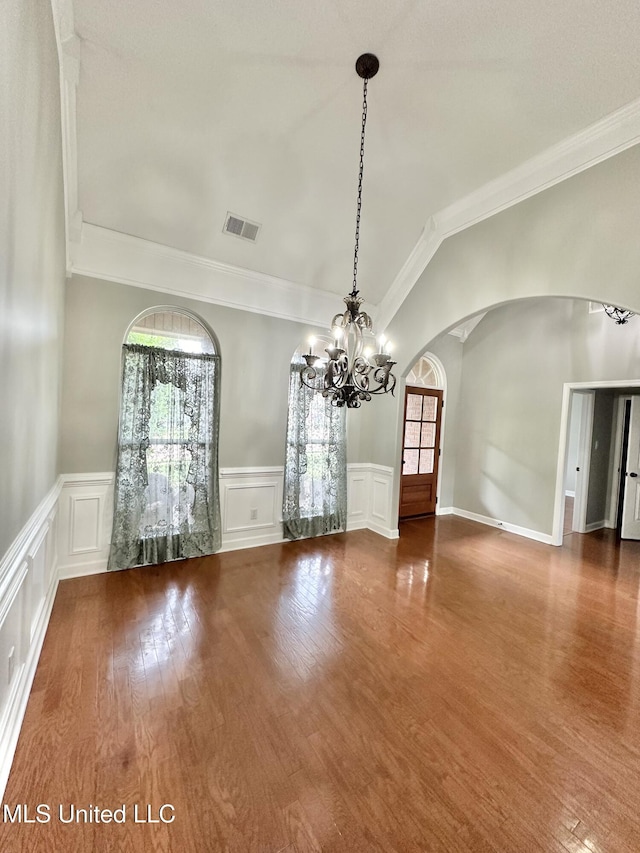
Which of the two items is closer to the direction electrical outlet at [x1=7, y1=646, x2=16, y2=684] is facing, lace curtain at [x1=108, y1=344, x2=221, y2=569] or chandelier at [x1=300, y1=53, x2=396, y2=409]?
the chandelier

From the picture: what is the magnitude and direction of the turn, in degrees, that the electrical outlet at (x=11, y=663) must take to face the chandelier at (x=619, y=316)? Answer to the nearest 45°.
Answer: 0° — it already faces it

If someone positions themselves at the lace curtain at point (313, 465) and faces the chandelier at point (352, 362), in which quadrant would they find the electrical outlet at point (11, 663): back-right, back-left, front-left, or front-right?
front-right

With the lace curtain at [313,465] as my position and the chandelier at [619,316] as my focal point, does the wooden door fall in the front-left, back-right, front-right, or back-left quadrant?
front-left

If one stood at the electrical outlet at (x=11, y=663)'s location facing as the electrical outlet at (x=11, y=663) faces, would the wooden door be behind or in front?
in front

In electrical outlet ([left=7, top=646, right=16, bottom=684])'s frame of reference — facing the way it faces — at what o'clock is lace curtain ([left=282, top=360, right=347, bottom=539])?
The lace curtain is roughly at 11 o'clock from the electrical outlet.

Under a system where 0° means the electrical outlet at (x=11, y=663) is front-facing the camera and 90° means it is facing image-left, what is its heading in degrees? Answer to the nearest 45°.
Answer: approximately 270°

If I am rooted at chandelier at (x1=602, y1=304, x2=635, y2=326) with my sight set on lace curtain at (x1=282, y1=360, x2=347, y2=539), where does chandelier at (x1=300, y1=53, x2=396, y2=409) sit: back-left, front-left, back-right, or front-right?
front-left

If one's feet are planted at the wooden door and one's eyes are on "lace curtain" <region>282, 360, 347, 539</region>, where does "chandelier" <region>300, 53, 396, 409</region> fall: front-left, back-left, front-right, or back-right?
front-left

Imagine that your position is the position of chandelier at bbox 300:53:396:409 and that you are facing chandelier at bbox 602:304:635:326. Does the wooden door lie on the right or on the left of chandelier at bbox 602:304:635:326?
left

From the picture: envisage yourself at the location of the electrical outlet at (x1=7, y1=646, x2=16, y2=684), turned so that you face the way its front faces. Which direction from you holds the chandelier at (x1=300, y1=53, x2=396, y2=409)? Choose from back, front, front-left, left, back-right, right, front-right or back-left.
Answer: front

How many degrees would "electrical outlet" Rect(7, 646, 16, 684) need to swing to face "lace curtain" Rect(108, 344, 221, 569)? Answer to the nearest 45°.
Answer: approximately 45° to its left

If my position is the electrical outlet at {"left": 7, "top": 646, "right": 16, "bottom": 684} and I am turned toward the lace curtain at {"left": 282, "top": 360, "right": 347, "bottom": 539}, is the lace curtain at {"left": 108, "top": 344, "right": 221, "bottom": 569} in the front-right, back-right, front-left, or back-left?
front-left
